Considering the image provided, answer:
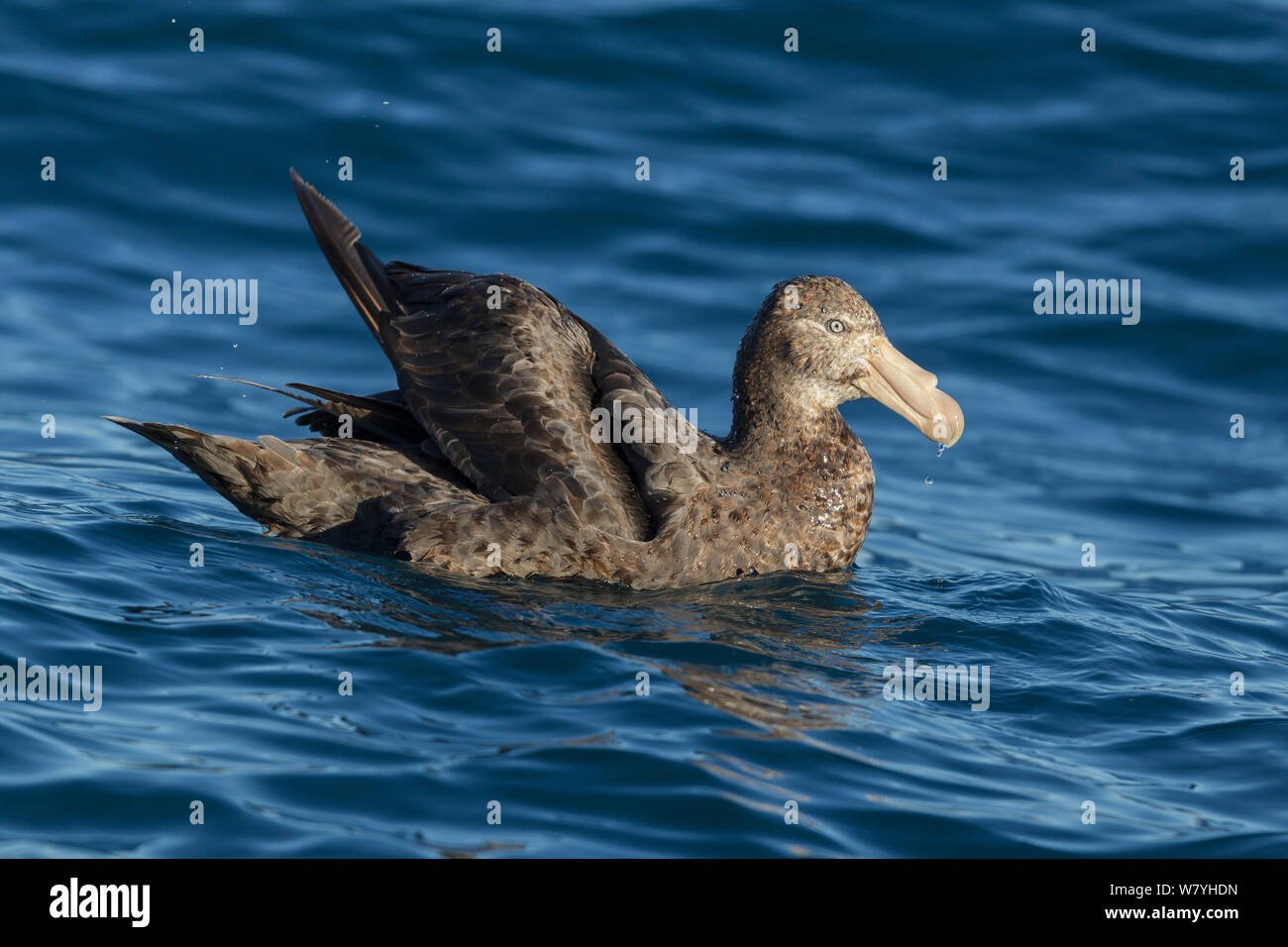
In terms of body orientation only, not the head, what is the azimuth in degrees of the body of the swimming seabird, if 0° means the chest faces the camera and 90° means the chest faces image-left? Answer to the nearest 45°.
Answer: approximately 270°
